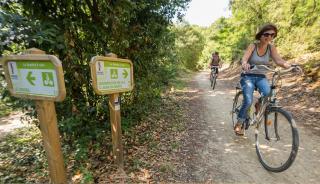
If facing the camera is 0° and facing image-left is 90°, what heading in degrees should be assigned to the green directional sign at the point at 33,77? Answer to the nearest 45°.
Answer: approximately 0°

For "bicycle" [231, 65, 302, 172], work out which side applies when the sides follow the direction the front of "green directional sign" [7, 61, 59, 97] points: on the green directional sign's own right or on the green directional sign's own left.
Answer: on the green directional sign's own left

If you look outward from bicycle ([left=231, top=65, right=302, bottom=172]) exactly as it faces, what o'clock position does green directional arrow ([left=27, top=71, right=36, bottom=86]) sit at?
The green directional arrow is roughly at 3 o'clock from the bicycle.

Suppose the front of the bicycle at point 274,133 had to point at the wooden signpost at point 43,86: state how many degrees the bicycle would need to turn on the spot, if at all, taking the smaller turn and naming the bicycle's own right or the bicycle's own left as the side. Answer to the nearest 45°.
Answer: approximately 90° to the bicycle's own right

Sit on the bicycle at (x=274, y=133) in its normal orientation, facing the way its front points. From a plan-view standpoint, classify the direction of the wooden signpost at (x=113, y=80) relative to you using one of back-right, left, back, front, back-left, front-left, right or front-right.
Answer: right

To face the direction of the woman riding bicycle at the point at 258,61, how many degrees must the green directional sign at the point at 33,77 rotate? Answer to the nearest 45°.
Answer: approximately 90° to its left

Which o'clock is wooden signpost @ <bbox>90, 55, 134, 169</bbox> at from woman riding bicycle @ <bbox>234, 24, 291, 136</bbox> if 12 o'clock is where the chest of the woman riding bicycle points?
The wooden signpost is roughly at 3 o'clock from the woman riding bicycle.

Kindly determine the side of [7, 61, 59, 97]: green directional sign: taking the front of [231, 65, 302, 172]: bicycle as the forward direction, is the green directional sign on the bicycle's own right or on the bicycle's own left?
on the bicycle's own right

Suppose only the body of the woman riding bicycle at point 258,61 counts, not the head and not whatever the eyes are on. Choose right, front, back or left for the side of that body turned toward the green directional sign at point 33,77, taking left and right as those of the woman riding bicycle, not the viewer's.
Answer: right

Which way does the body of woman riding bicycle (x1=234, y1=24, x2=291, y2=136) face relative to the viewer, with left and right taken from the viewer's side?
facing the viewer and to the right of the viewer
